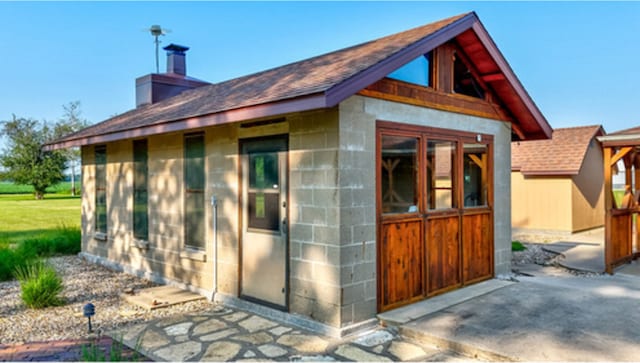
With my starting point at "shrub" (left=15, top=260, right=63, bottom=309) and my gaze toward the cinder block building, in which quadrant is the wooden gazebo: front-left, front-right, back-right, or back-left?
front-right

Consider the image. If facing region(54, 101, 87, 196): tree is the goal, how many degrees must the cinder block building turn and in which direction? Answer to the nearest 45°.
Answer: approximately 180°

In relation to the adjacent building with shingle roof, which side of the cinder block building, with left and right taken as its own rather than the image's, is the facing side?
left

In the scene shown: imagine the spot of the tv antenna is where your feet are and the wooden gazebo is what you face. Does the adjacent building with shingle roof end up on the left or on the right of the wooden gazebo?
left

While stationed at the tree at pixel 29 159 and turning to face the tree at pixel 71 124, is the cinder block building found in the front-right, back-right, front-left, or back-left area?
back-right

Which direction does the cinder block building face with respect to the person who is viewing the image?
facing the viewer and to the right of the viewer

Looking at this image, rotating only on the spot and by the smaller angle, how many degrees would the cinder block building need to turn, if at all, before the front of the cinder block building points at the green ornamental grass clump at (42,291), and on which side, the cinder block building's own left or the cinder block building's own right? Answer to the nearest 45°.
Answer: approximately 135° to the cinder block building's own right

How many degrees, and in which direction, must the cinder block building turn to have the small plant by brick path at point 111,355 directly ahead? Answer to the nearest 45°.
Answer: approximately 90° to its right

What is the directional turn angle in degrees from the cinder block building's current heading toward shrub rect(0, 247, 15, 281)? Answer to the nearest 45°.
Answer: approximately 180°

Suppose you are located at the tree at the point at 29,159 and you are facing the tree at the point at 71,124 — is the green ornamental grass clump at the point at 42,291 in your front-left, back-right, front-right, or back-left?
back-right
